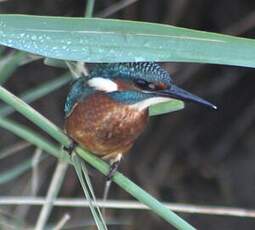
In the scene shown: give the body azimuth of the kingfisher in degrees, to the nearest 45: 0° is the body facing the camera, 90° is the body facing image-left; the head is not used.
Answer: approximately 315°
